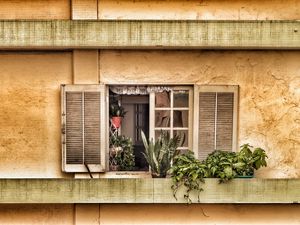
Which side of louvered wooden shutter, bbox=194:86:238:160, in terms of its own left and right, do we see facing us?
front

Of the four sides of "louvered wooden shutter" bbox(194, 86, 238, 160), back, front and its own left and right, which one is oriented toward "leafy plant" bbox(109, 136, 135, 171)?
right

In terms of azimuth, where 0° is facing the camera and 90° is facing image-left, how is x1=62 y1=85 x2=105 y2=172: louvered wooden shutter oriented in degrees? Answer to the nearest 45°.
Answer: approximately 0°

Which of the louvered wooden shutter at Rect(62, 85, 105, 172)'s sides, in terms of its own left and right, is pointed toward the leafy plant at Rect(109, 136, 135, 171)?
left

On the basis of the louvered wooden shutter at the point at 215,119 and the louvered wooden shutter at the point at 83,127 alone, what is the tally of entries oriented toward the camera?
2

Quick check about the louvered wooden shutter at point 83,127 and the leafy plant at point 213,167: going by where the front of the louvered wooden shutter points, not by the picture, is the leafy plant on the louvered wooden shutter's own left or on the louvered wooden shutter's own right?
on the louvered wooden shutter's own left

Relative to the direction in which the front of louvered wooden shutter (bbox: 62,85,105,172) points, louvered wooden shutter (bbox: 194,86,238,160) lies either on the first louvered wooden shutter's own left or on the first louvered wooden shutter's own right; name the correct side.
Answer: on the first louvered wooden shutter's own left

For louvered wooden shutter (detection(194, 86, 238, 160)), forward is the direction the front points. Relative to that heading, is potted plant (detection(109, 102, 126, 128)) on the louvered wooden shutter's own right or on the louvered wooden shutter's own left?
on the louvered wooden shutter's own right
